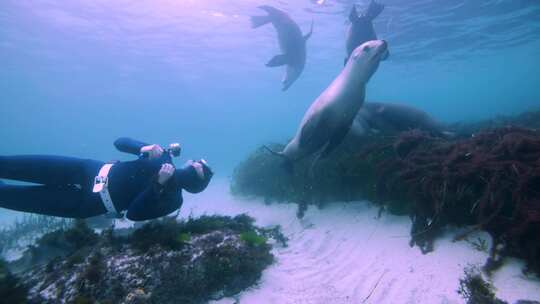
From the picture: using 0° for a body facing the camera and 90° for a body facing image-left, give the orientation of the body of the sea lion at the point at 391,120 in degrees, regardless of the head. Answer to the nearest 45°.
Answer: approximately 90°

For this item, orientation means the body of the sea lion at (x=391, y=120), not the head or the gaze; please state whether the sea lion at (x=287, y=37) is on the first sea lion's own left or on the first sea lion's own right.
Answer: on the first sea lion's own right

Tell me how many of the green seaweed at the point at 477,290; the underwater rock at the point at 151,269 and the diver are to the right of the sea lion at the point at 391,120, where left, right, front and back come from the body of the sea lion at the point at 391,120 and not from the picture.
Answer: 0

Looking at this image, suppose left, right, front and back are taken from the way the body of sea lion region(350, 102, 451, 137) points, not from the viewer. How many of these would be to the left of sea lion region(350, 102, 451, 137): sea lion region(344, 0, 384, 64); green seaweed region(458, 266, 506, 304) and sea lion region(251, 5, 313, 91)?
1

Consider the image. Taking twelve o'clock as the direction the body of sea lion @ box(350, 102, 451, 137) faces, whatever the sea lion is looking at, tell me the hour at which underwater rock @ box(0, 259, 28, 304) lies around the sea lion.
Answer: The underwater rock is roughly at 10 o'clock from the sea lion.

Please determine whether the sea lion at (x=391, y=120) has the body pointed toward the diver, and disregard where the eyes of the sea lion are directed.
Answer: no

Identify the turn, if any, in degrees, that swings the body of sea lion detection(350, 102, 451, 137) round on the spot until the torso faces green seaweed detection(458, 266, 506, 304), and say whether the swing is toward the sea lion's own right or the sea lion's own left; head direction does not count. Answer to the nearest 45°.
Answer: approximately 90° to the sea lion's own left
